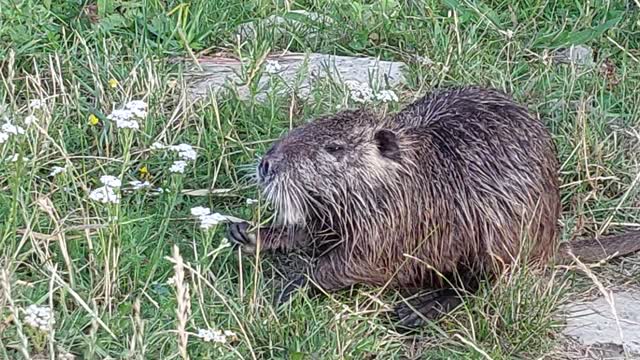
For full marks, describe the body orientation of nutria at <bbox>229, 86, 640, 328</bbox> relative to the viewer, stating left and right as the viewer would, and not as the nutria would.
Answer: facing to the left of the viewer

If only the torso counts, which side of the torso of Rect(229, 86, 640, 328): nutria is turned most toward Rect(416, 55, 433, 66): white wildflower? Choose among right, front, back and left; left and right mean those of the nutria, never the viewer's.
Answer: right

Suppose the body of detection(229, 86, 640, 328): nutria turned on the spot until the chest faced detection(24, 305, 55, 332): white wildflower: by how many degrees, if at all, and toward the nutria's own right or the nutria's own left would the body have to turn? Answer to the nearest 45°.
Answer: approximately 45° to the nutria's own left

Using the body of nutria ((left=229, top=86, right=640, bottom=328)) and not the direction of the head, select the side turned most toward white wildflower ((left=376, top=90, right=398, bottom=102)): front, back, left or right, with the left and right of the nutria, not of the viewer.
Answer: right

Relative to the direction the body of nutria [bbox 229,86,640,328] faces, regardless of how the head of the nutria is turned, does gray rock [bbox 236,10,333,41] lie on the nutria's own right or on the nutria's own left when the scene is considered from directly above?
on the nutria's own right

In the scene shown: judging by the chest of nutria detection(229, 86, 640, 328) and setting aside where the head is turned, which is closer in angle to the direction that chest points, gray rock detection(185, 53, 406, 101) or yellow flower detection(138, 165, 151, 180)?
the yellow flower
